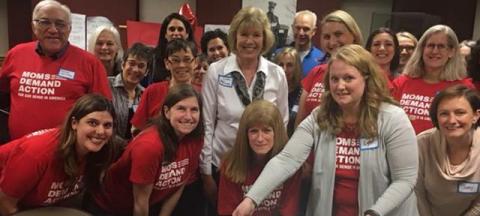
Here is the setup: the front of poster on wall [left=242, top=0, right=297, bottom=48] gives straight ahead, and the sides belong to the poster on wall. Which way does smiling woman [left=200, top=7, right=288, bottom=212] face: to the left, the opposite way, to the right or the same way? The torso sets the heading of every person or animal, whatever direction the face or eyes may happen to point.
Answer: the same way

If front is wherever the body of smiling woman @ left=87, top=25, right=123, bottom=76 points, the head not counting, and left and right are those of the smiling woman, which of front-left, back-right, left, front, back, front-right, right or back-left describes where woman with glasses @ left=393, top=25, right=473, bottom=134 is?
front-left

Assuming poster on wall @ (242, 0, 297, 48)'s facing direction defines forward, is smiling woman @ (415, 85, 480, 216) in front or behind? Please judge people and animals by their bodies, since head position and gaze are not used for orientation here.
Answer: in front

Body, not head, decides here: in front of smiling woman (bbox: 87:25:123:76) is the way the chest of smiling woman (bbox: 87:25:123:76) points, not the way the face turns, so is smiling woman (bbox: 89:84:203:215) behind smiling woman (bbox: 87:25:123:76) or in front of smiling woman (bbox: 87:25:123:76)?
in front

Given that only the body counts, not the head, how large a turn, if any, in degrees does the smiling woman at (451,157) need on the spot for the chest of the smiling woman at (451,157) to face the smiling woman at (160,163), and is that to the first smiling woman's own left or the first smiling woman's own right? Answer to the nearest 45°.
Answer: approximately 45° to the first smiling woman's own right

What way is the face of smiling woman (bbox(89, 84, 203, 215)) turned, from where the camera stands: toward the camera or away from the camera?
toward the camera

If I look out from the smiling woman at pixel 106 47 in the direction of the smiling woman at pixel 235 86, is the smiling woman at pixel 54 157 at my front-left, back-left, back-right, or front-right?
front-right

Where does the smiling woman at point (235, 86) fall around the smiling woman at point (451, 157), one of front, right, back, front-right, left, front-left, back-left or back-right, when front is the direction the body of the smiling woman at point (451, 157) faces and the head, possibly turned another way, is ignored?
right

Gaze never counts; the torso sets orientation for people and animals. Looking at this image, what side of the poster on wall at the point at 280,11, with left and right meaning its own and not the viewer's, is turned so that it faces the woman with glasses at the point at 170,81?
front

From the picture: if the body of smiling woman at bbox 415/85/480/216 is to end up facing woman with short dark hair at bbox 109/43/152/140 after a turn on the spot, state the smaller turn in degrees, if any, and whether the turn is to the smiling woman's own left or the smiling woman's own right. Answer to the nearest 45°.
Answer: approximately 90° to the smiling woman's own right

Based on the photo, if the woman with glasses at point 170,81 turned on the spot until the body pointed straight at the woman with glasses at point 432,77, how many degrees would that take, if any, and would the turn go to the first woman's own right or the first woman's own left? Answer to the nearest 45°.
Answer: approximately 90° to the first woman's own left

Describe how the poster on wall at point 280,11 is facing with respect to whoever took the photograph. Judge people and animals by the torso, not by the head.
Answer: facing the viewer

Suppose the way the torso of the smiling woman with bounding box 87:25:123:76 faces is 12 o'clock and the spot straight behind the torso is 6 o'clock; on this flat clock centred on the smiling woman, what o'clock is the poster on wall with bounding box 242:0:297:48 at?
The poster on wall is roughly at 8 o'clock from the smiling woman.

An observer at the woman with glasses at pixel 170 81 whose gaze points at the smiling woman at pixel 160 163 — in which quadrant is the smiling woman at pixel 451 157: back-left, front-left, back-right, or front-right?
front-left

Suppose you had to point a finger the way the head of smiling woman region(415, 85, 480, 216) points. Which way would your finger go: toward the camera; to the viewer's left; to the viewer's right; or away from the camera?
toward the camera

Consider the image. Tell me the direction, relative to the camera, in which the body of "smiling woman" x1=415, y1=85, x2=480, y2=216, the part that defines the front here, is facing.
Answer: toward the camera

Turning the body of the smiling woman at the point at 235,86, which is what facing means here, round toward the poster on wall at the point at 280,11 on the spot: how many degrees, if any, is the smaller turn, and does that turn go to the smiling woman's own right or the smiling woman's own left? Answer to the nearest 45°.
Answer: approximately 180°

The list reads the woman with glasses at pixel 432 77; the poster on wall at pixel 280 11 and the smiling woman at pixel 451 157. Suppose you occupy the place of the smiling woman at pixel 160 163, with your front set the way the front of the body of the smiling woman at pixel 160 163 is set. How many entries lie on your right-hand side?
0

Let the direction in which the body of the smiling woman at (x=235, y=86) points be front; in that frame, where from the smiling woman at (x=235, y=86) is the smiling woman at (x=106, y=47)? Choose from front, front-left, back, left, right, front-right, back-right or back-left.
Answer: back-right
